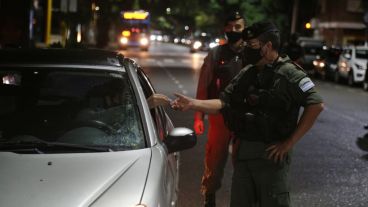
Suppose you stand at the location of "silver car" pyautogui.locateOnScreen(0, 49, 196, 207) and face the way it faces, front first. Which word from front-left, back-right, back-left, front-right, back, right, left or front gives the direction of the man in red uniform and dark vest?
back-left

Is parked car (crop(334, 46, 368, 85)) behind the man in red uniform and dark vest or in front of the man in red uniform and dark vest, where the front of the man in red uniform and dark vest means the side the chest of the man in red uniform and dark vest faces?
behind

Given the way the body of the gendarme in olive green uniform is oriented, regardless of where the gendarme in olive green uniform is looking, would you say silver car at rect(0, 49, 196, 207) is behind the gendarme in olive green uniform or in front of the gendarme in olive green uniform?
in front

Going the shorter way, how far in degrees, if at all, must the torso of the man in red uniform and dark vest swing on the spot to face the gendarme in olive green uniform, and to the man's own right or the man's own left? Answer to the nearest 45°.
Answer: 0° — they already face them

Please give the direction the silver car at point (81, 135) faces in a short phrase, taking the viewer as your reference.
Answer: facing the viewer

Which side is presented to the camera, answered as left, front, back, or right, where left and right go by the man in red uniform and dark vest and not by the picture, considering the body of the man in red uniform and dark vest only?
front

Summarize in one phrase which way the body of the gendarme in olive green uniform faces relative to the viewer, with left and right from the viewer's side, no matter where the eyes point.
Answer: facing the viewer and to the left of the viewer

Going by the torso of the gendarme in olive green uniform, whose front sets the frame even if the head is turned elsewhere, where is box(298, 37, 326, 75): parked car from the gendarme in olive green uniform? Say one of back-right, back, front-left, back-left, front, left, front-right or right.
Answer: back-right

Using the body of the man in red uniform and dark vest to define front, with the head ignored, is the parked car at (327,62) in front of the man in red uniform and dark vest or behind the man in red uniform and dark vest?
behind

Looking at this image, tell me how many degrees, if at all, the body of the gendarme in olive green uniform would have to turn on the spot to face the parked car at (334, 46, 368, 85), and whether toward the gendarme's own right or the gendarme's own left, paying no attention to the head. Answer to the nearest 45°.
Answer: approximately 135° to the gendarme's own right

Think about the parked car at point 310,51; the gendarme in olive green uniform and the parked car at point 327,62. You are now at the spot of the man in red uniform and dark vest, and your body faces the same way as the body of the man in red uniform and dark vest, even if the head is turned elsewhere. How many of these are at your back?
2

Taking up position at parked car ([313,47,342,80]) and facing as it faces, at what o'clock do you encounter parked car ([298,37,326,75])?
parked car ([298,37,326,75]) is roughly at 4 o'clock from parked car ([313,47,342,80]).
